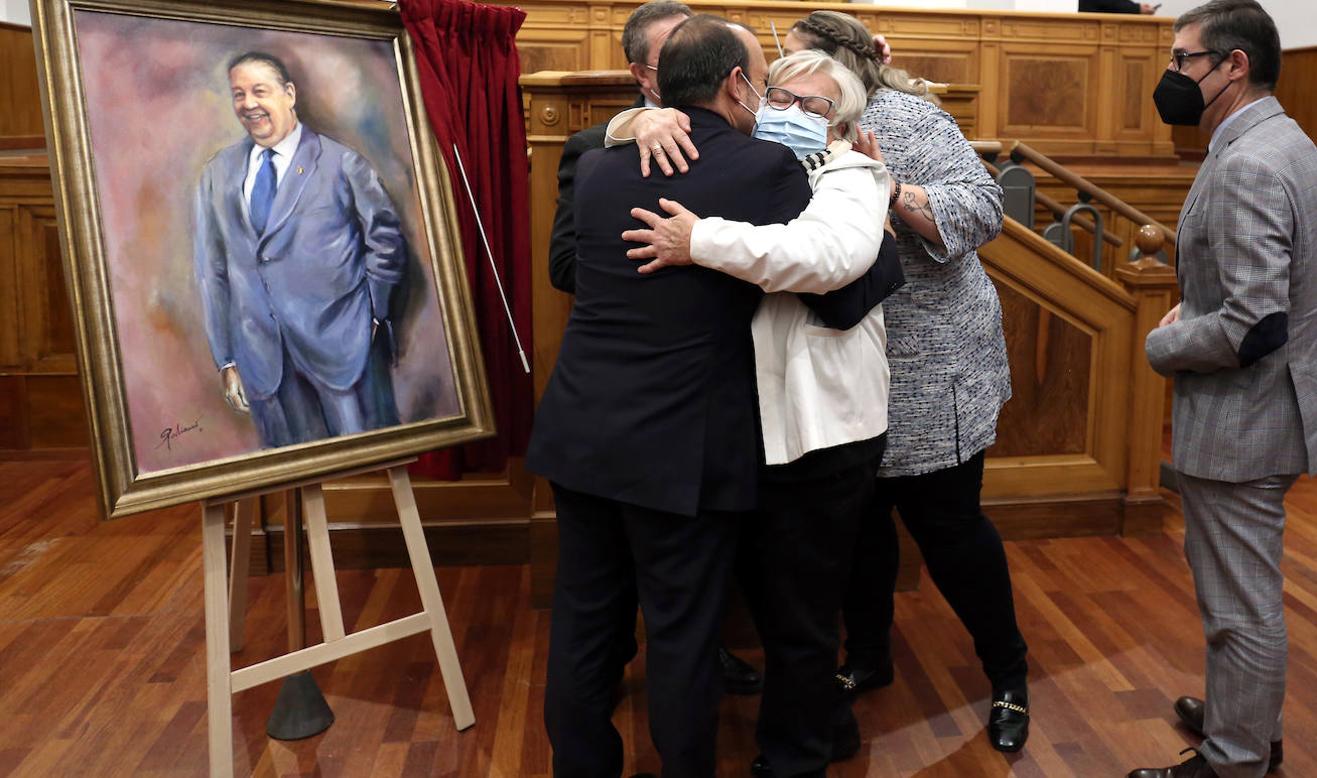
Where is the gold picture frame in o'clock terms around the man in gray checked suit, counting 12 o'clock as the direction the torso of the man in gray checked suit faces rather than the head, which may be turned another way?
The gold picture frame is roughly at 11 o'clock from the man in gray checked suit.

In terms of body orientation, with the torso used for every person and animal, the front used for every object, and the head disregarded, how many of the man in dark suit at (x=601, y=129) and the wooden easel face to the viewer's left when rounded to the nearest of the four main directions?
0

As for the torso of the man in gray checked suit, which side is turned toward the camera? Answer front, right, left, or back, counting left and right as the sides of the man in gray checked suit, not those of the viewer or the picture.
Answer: left

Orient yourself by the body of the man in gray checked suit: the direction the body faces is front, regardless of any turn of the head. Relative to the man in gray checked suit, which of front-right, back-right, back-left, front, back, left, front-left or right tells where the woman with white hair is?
front-left

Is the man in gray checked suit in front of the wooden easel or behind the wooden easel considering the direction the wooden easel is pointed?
in front

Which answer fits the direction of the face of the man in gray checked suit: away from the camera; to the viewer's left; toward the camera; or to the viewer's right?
to the viewer's left

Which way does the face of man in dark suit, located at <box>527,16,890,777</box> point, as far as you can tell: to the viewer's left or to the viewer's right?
to the viewer's right

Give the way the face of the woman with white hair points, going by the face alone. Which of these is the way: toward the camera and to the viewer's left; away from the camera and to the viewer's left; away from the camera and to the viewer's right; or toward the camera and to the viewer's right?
toward the camera and to the viewer's left

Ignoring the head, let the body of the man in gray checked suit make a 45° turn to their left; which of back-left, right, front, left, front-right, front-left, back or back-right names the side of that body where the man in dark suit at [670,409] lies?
front

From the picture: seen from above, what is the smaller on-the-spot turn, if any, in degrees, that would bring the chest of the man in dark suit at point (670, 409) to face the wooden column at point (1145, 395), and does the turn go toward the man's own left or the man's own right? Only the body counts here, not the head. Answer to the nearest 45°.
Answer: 0° — they already face it

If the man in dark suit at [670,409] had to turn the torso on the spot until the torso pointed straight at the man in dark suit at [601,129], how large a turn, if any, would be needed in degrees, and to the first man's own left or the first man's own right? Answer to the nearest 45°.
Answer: approximately 45° to the first man's own left

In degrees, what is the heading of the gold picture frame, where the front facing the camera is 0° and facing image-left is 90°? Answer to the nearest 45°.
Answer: approximately 315°

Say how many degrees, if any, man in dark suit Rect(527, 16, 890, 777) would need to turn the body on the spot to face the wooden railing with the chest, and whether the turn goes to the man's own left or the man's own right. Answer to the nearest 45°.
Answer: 0° — they already face it
